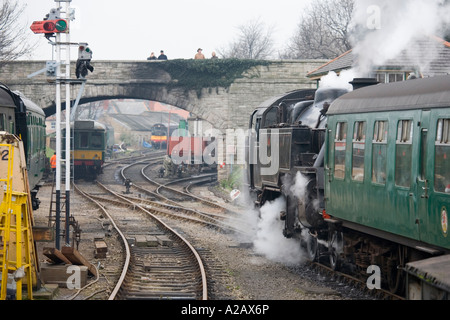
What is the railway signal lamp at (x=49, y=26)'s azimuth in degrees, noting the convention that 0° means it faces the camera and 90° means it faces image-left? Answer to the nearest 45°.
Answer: approximately 0°

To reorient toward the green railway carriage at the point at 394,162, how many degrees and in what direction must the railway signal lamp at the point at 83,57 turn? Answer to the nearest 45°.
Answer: approximately 45° to its left

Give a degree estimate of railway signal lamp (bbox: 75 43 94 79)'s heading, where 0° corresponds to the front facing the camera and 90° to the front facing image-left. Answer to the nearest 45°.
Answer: approximately 0°

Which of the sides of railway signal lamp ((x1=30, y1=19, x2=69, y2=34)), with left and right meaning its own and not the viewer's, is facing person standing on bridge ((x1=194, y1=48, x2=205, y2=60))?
back

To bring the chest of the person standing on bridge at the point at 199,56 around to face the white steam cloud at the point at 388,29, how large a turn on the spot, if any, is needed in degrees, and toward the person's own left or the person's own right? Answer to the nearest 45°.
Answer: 0° — they already face it

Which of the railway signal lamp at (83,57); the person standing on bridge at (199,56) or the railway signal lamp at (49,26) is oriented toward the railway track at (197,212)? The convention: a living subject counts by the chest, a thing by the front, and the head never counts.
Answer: the person standing on bridge

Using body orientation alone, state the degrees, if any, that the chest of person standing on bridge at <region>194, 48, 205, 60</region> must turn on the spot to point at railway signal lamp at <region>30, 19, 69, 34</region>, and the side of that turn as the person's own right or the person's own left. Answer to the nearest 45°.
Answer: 0° — they already face it

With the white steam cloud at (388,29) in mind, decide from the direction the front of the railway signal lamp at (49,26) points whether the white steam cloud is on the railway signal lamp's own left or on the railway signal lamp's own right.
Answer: on the railway signal lamp's own left

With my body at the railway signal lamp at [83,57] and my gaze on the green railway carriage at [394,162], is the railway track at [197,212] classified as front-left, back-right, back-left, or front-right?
back-left

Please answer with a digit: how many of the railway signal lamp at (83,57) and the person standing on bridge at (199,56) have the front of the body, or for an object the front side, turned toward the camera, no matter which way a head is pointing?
2
